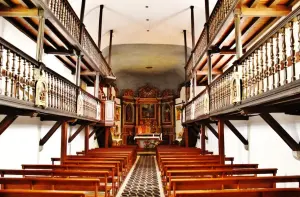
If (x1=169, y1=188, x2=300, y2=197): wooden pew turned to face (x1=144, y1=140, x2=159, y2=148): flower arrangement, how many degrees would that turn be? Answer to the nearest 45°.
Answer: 0° — it already faces it

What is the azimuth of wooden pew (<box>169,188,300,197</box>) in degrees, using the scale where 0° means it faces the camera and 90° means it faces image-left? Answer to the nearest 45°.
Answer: approximately 180°

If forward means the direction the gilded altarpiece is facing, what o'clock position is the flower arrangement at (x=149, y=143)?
The flower arrangement is roughly at 12 o'clock from the gilded altarpiece.

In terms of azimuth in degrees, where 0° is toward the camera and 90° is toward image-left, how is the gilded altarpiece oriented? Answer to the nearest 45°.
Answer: approximately 0°

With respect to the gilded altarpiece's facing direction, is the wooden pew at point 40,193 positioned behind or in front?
in front

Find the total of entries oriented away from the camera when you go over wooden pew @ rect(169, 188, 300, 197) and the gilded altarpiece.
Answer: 1

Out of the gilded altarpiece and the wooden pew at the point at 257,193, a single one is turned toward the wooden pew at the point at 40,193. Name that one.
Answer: the gilded altarpiece

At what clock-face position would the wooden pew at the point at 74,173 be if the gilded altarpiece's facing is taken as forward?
The wooden pew is roughly at 12 o'clock from the gilded altarpiece.

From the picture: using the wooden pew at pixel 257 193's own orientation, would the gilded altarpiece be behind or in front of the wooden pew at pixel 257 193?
in front

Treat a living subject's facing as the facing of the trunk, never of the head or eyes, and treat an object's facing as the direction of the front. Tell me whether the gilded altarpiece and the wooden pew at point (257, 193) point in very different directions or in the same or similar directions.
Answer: very different directions
